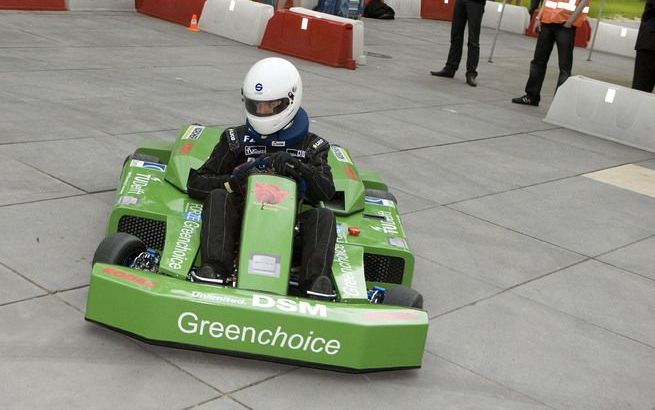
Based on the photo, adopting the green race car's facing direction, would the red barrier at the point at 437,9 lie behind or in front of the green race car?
behind

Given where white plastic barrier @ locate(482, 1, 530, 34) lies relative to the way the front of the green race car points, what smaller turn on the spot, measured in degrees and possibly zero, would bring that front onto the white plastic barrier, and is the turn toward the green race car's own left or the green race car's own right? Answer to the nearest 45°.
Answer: approximately 180°

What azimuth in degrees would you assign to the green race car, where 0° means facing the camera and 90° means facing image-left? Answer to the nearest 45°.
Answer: approximately 0°

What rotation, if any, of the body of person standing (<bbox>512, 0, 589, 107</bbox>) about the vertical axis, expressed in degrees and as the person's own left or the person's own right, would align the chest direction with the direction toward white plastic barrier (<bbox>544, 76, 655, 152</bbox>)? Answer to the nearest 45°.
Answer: approximately 90° to the person's own left

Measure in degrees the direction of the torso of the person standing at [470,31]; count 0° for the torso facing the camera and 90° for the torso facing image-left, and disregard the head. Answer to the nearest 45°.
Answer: approximately 45°

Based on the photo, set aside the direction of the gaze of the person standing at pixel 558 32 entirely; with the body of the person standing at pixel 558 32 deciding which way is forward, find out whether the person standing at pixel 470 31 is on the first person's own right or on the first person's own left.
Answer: on the first person's own right

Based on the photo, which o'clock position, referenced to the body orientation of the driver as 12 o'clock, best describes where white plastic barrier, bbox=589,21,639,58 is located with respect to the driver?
The white plastic barrier is roughly at 7 o'clock from the driver.

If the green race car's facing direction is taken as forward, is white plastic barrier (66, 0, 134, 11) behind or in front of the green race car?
behind

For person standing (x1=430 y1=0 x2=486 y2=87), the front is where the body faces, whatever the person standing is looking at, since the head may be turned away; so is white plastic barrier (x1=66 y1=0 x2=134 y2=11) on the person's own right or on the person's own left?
on the person's own right

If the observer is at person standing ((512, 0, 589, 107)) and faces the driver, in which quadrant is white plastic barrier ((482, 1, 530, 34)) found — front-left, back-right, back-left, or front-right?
back-right

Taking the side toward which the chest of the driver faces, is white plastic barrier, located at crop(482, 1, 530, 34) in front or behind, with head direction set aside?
behind
